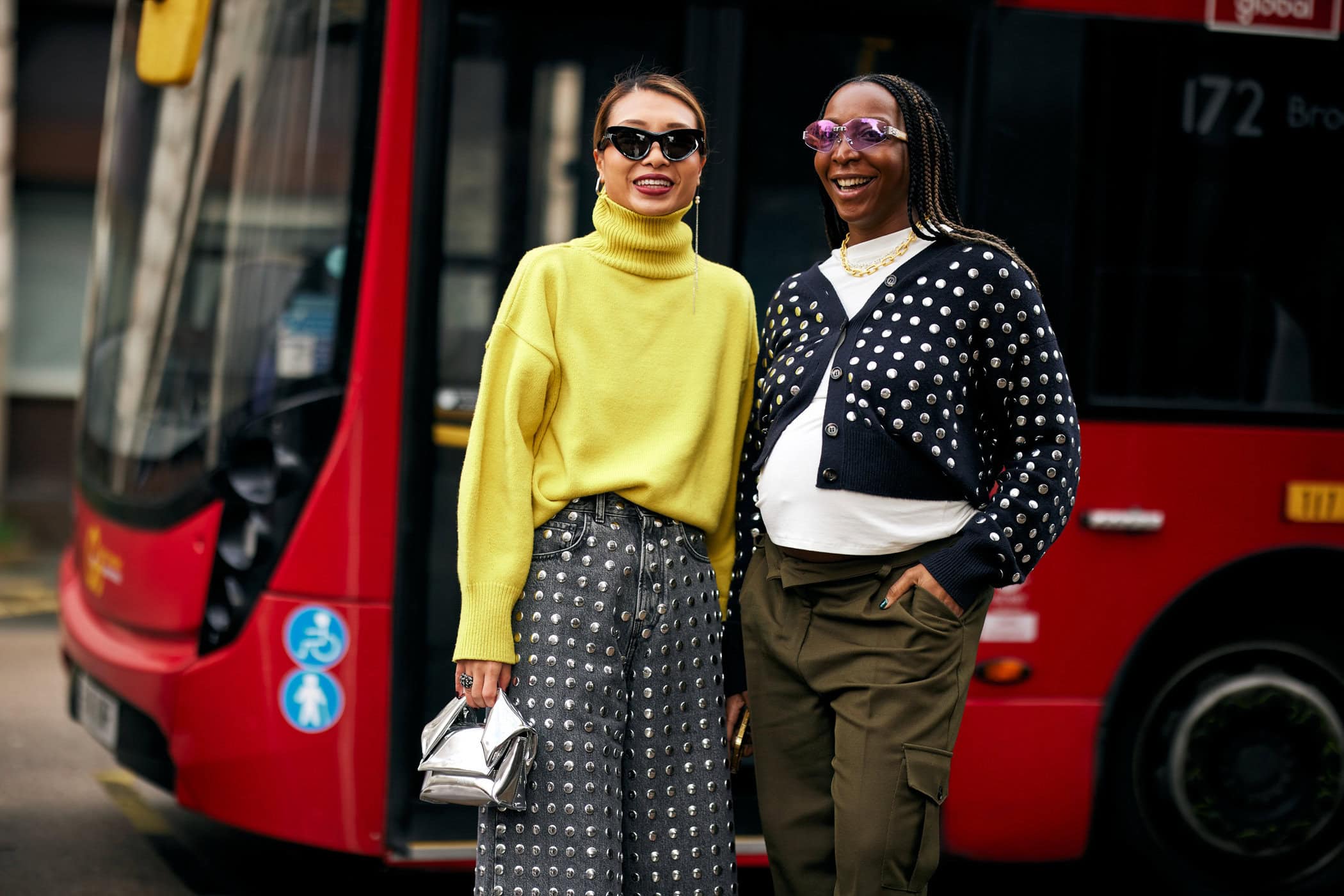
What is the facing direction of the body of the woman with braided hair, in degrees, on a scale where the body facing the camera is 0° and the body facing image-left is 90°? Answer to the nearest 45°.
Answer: approximately 45°

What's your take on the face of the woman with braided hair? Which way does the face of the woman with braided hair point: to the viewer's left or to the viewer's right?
to the viewer's left

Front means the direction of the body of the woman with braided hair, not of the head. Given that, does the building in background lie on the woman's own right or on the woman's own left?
on the woman's own right
